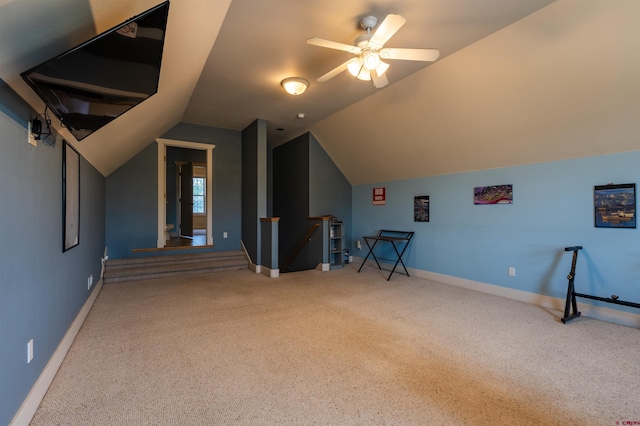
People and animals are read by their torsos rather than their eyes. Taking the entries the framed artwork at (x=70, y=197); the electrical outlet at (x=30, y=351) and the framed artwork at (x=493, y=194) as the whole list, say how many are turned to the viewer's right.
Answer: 2

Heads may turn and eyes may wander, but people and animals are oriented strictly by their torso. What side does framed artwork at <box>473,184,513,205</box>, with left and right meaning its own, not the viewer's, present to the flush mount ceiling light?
front

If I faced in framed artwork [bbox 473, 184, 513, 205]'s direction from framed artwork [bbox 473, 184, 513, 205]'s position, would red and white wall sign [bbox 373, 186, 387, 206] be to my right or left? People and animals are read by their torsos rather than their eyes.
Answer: on my right

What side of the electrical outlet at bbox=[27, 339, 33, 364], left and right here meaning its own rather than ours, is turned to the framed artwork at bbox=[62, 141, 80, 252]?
left

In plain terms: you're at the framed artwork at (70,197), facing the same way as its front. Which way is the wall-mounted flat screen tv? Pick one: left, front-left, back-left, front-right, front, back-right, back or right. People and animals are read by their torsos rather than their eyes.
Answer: right

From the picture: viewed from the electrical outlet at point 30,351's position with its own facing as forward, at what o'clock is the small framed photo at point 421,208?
The small framed photo is roughly at 12 o'clock from the electrical outlet.

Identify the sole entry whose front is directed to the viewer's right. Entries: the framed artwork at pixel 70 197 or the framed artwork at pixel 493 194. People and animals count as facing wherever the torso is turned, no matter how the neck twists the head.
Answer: the framed artwork at pixel 70 197

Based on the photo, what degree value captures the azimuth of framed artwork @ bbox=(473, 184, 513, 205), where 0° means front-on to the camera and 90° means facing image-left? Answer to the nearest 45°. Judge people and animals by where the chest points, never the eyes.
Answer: approximately 45°

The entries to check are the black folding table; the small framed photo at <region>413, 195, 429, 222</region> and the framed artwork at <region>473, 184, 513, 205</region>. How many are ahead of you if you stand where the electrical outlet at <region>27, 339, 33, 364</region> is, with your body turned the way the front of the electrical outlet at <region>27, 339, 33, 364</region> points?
3

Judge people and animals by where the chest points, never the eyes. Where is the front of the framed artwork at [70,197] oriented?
to the viewer's right

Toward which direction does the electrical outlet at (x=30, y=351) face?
to the viewer's right

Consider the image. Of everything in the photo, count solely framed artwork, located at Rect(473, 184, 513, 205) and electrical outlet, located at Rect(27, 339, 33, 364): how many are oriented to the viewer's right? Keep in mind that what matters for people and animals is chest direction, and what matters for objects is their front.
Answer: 1

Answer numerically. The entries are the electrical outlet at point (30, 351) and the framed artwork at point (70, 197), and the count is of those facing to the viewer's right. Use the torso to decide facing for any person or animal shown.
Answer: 2
